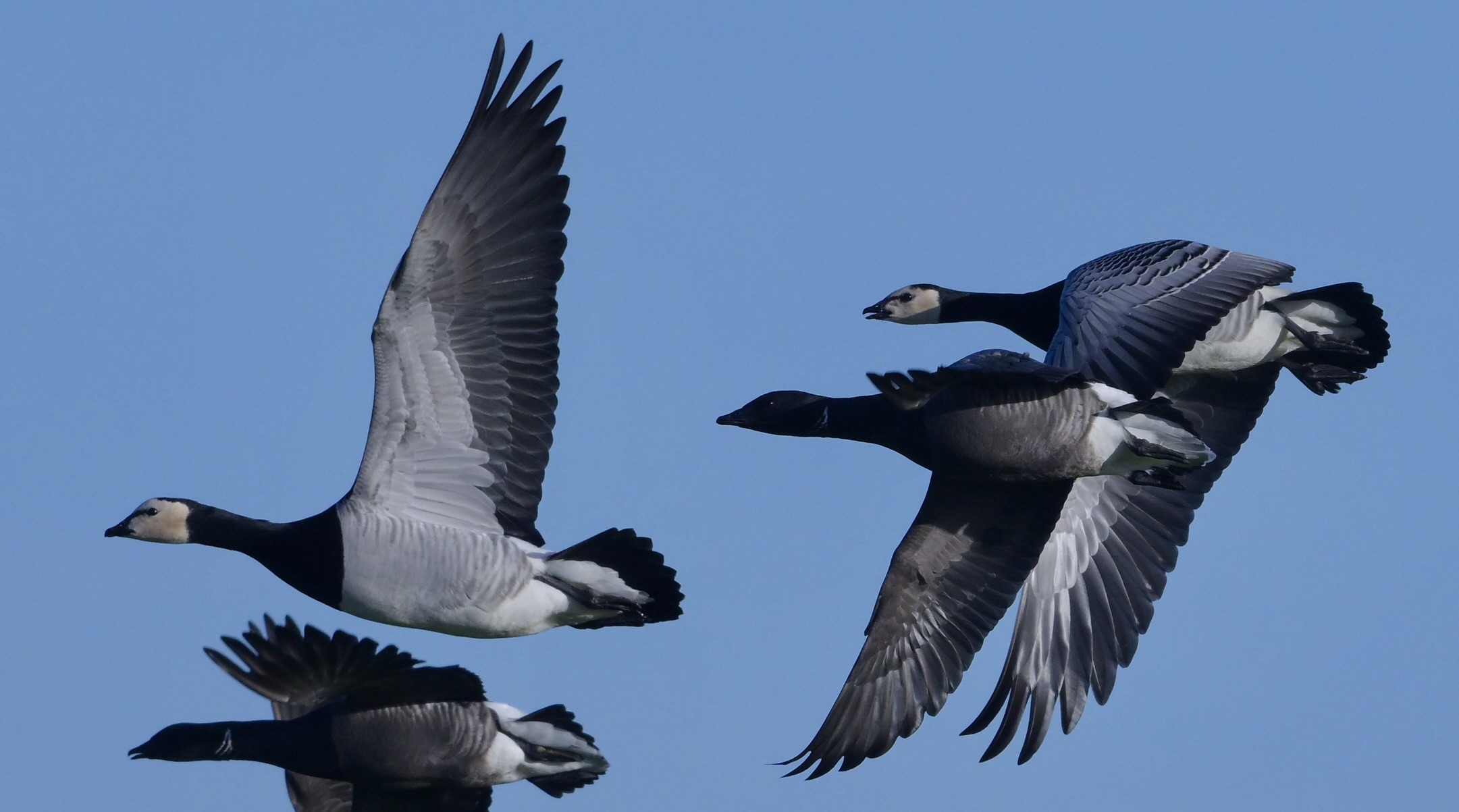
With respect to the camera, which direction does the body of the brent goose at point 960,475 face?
to the viewer's left

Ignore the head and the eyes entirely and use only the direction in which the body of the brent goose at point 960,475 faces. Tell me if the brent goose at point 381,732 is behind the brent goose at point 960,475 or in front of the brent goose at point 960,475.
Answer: in front

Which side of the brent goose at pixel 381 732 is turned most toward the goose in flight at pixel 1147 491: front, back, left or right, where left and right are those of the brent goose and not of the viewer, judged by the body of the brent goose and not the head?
back

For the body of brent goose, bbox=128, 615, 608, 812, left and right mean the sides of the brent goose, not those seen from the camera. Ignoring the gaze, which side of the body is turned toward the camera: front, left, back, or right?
left

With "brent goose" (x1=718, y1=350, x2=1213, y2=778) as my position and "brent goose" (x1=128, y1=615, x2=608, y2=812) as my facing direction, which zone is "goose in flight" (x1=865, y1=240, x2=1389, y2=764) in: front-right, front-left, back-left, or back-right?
back-right

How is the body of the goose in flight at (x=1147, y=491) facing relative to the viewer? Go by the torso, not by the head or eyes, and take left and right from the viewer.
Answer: facing to the left of the viewer

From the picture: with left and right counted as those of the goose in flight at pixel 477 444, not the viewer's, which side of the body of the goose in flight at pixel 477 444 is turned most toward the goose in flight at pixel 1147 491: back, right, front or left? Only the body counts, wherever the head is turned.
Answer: back

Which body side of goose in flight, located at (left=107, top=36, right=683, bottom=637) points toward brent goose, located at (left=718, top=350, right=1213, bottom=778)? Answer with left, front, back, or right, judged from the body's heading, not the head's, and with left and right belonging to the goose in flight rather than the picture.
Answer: back

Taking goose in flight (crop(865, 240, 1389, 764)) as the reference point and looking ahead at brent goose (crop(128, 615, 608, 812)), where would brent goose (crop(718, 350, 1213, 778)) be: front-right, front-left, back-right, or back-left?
front-left

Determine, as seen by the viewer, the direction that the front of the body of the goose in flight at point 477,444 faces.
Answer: to the viewer's left

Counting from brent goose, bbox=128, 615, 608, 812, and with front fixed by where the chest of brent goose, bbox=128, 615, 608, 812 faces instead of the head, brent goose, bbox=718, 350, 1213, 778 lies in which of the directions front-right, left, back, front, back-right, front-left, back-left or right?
back

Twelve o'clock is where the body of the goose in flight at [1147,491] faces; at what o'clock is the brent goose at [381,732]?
The brent goose is roughly at 11 o'clock from the goose in flight.

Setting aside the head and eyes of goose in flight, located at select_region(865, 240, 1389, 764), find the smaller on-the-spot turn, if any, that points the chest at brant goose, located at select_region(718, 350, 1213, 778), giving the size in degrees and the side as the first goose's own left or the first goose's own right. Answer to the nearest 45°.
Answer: approximately 45° to the first goose's own left
